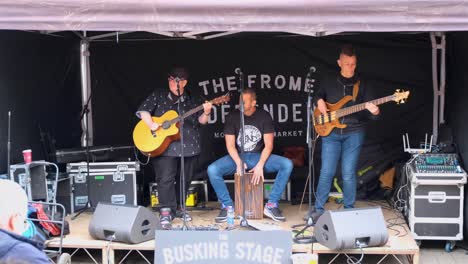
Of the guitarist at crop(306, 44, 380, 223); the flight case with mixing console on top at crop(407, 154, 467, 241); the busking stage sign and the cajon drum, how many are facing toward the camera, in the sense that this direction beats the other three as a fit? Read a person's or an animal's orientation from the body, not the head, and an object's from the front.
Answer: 4

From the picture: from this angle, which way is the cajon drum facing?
toward the camera

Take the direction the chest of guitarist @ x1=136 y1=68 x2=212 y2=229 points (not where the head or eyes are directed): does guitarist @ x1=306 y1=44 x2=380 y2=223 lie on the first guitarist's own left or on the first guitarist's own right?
on the first guitarist's own left

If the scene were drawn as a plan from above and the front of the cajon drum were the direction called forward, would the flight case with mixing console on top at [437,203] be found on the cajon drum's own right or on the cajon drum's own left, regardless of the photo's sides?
on the cajon drum's own left

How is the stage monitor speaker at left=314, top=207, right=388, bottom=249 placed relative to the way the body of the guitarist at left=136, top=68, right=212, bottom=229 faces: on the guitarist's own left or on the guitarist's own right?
on the guitarist's own left

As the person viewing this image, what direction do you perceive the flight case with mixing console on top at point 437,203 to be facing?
facing the viewer

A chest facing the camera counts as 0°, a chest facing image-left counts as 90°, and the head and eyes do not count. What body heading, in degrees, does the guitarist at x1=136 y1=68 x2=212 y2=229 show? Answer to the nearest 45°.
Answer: approximately 0°

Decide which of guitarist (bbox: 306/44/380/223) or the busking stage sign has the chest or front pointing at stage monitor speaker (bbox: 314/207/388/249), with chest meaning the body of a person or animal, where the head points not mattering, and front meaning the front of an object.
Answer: the guitarist

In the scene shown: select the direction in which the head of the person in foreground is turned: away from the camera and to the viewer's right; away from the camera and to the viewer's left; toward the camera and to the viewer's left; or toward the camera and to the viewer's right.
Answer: away from the camera and to the viewer's right

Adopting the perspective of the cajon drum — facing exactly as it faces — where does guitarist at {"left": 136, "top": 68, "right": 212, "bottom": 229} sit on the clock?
The guitarist is roughly at 3 o'clock from the cajon drum.

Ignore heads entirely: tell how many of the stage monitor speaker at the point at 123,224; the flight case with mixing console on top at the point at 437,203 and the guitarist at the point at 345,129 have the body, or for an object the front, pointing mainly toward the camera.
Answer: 2

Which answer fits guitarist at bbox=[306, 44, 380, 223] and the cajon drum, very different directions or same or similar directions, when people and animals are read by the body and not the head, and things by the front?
same or similar directions

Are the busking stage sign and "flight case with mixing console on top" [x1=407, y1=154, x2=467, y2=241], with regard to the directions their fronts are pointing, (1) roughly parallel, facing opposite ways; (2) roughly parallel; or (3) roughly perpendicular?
roughly parallel

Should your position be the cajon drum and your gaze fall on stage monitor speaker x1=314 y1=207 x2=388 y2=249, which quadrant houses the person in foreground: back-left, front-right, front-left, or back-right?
front-right

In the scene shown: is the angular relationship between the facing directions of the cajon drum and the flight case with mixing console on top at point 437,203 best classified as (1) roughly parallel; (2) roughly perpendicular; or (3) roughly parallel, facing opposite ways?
roughly parallel
